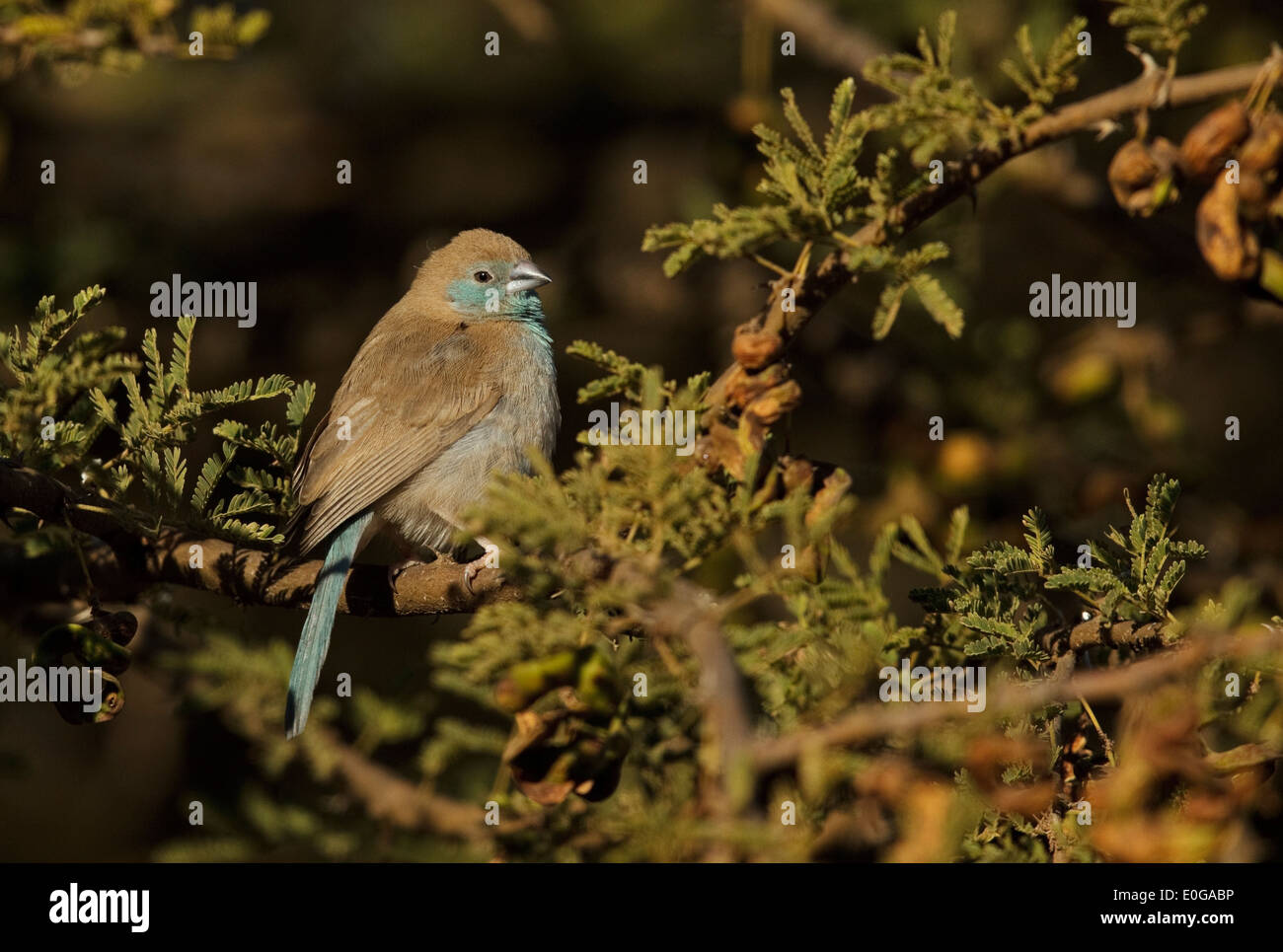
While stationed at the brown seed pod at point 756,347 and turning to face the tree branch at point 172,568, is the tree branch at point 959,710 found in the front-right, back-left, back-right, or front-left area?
back-left

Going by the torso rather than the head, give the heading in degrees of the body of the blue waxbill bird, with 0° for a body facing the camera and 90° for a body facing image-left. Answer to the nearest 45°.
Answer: approximately 270°

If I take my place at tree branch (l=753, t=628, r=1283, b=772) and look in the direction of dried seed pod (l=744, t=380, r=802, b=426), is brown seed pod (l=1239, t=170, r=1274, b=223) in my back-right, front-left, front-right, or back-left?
front-right
